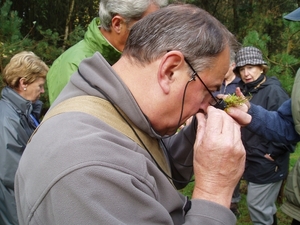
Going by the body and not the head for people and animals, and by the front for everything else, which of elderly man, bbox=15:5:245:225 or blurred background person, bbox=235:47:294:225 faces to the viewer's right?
the elderly man

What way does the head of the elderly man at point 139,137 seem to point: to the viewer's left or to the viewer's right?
to the viewer's right

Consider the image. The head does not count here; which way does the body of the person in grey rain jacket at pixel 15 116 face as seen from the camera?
to the viewer's right

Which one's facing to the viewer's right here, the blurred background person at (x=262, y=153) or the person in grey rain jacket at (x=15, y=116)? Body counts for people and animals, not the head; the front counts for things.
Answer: the person in grey rain jacket at (x=15, y=116)

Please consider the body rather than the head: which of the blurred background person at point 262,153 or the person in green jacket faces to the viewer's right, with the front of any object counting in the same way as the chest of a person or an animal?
the person in green jacket

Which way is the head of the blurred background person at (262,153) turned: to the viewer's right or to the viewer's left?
to the viewer's left

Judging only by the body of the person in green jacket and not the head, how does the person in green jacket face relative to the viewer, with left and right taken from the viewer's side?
facing to the right of the viewer

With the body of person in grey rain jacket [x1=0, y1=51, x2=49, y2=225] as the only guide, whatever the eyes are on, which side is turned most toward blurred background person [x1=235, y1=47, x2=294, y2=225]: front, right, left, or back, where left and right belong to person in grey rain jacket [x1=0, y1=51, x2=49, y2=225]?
front

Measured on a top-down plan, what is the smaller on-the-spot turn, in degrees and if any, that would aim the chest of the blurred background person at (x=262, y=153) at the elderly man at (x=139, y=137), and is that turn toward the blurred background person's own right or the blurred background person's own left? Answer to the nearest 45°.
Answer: approximately 45° to the blurred background person's own left

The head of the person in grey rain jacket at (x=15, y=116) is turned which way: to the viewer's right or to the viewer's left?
to the viewer's right

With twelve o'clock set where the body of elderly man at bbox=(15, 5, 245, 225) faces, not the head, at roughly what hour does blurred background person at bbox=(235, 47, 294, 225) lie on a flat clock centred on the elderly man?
The blurred background person is roughly at 10 o'clock from the elderly man.

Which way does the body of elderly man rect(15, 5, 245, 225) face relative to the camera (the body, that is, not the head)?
to the viewer's right

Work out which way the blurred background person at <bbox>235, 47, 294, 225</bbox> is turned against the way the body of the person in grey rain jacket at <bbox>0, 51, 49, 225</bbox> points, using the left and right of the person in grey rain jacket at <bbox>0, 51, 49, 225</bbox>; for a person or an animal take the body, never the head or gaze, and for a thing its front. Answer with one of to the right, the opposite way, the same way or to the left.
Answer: the opposite way

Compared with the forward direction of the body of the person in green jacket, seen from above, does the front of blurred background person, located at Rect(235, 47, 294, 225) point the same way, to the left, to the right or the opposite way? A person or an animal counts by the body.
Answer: the opposite way

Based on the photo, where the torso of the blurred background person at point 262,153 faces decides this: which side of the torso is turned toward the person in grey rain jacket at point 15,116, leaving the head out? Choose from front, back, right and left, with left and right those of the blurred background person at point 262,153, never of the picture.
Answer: front
